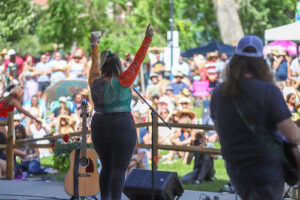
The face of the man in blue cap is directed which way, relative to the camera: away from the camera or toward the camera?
away from the camera

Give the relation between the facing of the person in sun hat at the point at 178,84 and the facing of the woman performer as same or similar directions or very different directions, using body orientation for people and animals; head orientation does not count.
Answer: very different directions

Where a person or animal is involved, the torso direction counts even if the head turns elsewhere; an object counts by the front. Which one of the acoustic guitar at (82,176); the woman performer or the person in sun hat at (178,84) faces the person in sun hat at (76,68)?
the woman performer

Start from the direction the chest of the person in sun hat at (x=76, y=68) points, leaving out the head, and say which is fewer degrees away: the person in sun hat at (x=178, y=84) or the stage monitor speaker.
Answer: the stage monitor speaker

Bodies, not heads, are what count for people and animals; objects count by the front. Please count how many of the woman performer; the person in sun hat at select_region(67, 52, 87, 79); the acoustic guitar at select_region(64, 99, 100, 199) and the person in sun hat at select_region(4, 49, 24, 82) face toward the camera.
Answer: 3

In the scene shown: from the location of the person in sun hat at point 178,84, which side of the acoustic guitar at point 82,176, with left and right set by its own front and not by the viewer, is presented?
back

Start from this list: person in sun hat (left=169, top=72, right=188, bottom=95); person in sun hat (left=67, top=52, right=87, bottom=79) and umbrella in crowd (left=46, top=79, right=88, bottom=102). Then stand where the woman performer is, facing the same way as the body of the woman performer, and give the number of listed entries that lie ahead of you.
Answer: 3

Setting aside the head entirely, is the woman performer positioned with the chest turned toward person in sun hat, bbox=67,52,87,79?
yes

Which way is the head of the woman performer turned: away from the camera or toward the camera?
away from the camera

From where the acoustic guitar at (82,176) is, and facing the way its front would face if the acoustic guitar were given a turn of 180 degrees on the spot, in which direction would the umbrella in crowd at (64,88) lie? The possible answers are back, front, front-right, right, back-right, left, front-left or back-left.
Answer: front

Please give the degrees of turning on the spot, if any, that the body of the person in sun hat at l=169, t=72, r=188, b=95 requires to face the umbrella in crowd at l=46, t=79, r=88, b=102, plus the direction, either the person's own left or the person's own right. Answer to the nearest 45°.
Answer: approximately 45° to the person's own right

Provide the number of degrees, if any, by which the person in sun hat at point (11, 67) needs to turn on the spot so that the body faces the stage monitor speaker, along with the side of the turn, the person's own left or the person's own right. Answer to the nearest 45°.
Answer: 0° — they already face it

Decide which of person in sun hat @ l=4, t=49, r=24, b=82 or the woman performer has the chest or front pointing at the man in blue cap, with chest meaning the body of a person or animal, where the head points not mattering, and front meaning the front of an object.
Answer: the person in sun hat

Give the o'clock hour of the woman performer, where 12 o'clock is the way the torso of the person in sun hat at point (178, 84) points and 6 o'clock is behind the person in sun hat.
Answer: The woman performer is roughly at 12 o'clock from the person in sun hat.

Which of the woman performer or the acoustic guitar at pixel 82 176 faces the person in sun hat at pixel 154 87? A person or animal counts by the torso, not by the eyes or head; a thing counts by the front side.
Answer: the woman performer
